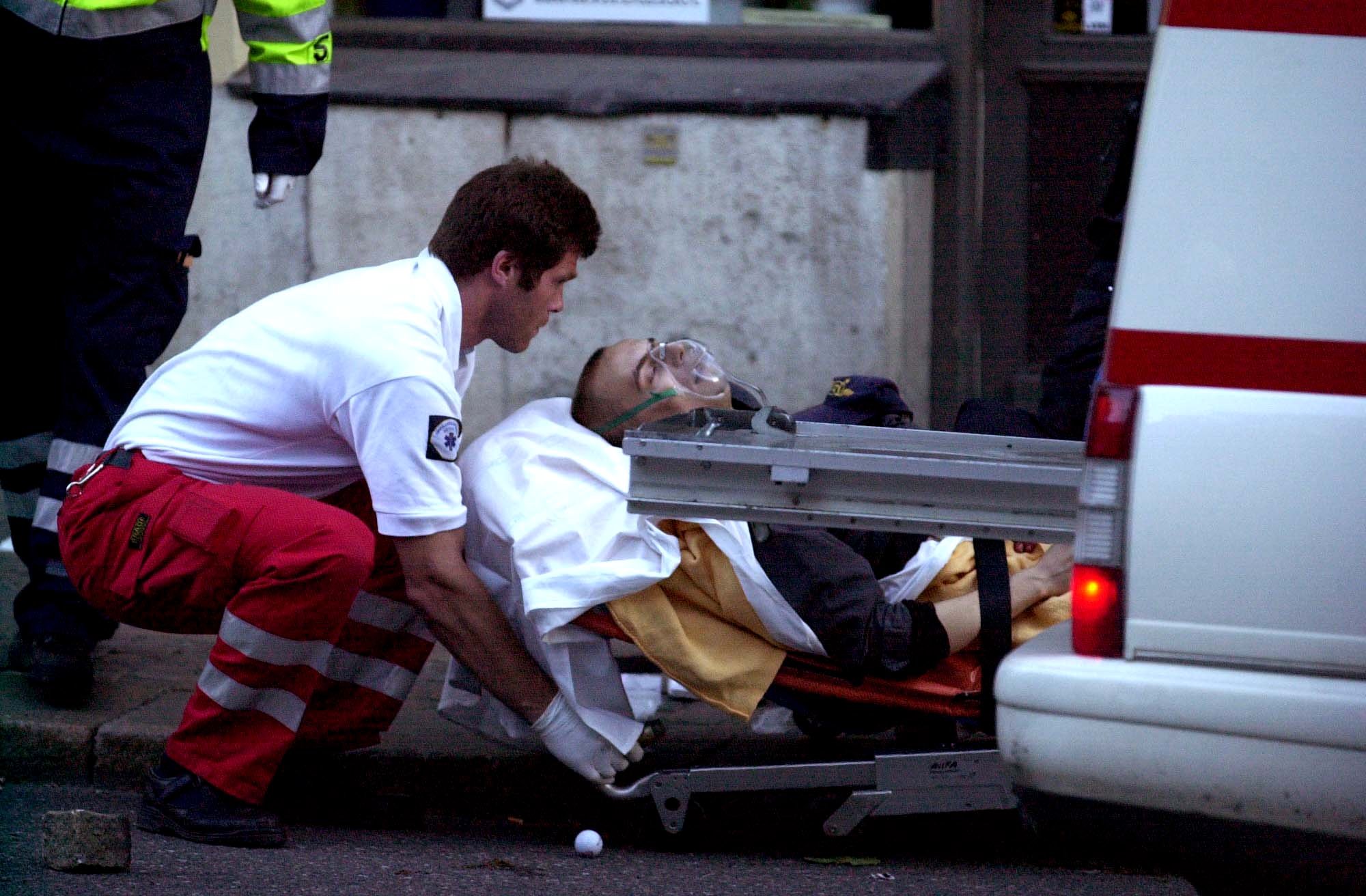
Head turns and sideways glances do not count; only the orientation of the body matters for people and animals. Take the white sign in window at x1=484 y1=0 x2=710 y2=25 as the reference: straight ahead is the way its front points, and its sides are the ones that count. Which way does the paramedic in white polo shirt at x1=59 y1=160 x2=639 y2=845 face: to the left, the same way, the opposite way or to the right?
to the left

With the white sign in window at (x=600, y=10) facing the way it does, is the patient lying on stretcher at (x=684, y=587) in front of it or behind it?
in front

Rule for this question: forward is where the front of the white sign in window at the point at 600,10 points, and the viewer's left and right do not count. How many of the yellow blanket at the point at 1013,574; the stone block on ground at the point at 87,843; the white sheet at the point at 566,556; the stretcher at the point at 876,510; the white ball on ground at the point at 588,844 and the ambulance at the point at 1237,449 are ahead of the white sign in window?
6

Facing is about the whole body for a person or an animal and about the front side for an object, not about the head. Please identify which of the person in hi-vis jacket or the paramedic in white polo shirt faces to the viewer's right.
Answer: the paramedic in white polo shirt

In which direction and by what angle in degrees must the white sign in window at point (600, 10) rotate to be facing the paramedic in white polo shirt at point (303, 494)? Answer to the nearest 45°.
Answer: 0° — it already faces them

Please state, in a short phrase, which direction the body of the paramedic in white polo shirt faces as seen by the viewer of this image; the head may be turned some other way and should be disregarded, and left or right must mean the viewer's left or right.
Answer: facing to the right of the viewer
